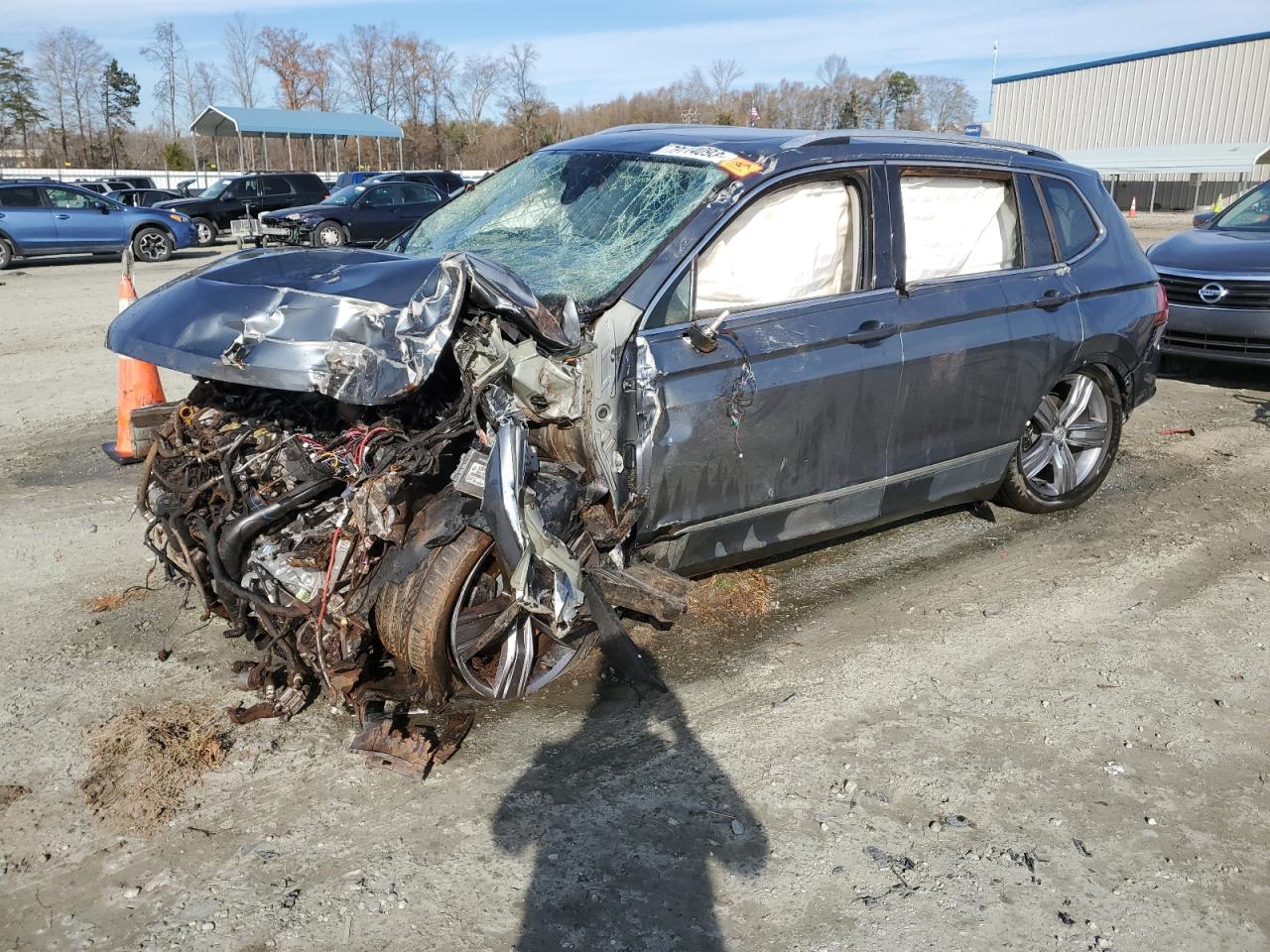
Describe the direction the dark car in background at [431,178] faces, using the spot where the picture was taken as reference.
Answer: facing to the left of the viewer

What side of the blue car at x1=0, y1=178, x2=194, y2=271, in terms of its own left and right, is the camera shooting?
right

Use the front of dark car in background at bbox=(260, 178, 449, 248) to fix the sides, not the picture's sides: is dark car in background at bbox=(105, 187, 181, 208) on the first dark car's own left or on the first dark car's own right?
on the first dark car's own right

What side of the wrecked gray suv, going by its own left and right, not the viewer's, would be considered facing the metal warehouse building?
back

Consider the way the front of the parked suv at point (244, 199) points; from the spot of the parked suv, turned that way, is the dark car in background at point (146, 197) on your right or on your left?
on your right

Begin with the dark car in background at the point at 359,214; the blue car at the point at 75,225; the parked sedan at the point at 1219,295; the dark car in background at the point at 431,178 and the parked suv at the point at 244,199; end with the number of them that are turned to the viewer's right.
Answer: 1

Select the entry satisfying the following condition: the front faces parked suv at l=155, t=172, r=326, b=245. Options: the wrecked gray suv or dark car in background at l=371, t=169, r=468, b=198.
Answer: the dark car in background

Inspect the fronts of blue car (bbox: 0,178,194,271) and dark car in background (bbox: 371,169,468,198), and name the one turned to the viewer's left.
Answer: the dark car in background

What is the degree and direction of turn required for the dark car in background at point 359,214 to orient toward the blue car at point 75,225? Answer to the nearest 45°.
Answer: approximately 45° to its right

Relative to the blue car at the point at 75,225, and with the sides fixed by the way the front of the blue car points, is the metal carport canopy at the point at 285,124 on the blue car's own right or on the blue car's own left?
on the blue car's own left

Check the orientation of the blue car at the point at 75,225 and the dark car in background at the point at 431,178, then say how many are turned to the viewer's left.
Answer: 1

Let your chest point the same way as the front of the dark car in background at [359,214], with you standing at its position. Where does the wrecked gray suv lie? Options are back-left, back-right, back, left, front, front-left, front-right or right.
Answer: front-left

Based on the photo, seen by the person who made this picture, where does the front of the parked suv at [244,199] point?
facing the viewer and to the left of the viewer

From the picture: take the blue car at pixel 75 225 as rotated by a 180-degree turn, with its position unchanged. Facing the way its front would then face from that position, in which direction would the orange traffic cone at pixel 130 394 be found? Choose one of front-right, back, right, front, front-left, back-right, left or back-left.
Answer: left

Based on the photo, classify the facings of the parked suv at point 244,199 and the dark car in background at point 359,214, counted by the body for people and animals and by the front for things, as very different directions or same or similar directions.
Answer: same or similar directions

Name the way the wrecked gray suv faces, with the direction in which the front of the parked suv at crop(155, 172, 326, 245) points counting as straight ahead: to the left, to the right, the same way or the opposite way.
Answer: the same way
